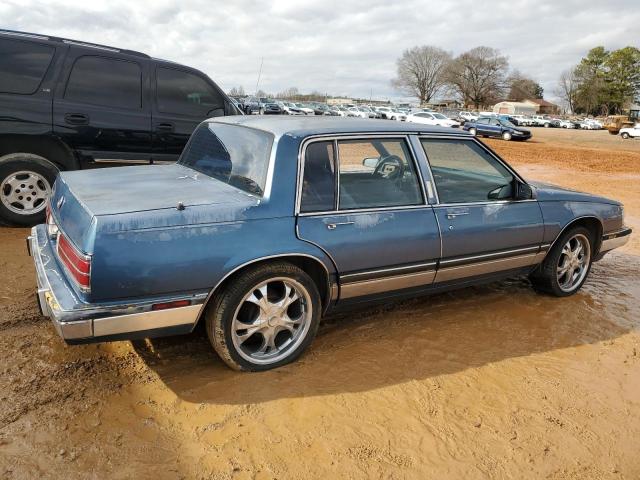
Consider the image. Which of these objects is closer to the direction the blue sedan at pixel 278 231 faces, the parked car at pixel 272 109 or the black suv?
the parked car

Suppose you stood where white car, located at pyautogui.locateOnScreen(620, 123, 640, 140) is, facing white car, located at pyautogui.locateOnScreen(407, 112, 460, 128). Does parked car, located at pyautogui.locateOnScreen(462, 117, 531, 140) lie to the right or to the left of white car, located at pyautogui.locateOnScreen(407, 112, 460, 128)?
left

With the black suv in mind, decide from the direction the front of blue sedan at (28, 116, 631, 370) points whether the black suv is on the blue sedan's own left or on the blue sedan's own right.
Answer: on the blue sedan's own left

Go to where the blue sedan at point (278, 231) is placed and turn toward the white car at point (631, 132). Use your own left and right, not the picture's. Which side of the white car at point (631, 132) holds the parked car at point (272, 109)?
left

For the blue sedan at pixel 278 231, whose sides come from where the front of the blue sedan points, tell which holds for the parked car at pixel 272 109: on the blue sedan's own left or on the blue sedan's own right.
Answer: on the blue sedan's own left

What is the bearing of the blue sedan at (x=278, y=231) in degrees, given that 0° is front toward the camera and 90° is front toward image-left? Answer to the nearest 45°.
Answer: approximately 225°

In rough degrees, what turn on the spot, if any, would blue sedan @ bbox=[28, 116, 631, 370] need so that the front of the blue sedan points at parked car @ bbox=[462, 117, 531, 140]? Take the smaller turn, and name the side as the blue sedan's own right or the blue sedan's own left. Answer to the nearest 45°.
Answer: approximately 45° to the blue sedan's own left

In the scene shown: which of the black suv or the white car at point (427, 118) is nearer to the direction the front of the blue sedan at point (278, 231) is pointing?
the white car

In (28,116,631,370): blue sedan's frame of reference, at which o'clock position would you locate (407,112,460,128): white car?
The white car is roughly at 11 o'clock from the blue sedan.

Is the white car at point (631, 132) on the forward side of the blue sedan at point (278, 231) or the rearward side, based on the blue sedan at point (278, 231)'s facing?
on the forward side
